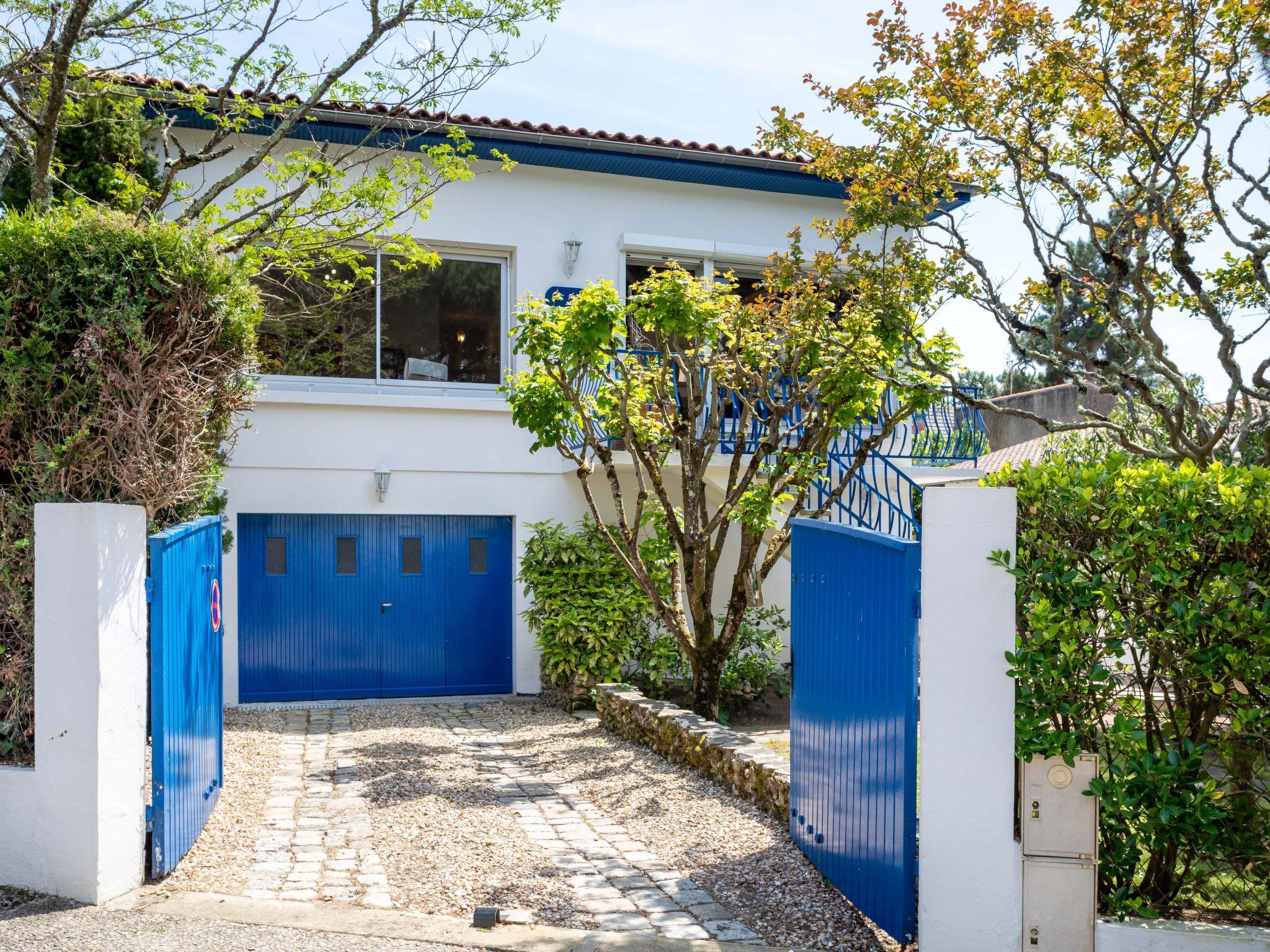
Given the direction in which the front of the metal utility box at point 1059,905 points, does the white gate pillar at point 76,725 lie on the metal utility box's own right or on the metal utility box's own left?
on the metal utility box's own right

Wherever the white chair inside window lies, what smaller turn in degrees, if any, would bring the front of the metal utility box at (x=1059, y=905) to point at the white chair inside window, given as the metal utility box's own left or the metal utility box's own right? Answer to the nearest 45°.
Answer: approximately 135° to the metal utility box's own right

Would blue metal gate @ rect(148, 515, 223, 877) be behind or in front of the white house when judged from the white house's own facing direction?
in front

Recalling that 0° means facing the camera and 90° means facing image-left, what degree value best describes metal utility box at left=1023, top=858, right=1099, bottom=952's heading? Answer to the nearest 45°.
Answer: approximately 0°

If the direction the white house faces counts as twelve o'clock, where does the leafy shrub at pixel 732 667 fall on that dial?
The leafy shrub is roughly at 10 o'clock from the white house.

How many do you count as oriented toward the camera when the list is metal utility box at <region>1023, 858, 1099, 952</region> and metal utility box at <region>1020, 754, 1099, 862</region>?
2

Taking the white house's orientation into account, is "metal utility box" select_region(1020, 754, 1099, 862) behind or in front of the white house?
in front
